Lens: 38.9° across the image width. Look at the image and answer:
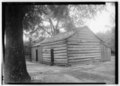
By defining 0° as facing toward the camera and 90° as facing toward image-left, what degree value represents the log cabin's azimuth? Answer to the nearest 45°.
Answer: approximately 45°
